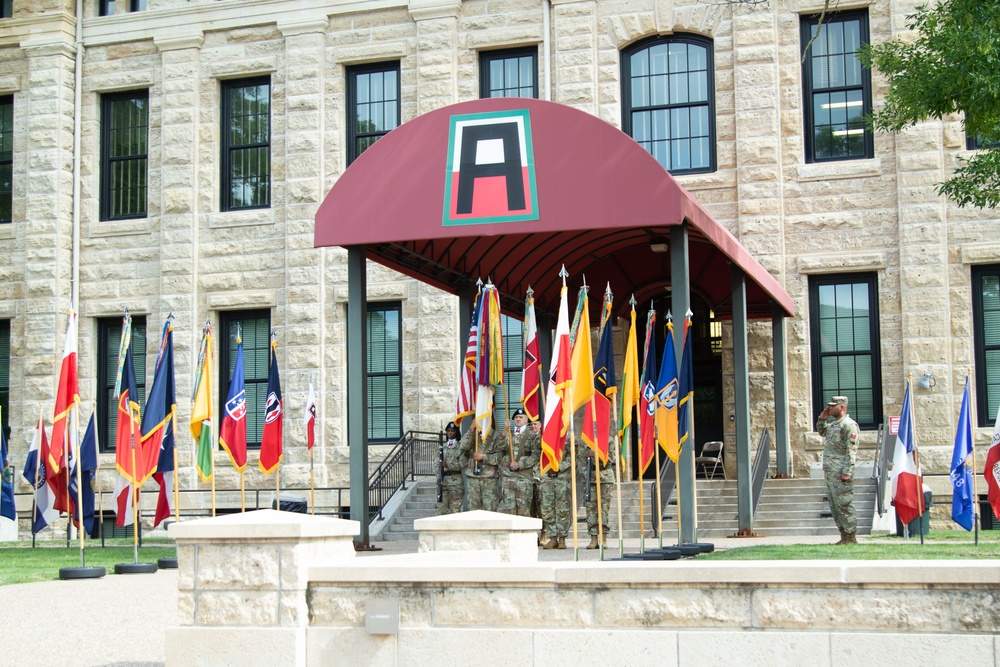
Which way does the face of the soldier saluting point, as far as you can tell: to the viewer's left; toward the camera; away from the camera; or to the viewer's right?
to the viewer's left

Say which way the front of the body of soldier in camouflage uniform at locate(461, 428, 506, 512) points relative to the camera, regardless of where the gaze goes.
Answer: toward the camera

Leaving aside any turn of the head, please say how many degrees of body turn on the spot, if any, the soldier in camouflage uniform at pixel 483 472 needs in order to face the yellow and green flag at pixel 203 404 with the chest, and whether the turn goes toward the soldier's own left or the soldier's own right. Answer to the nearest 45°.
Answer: approximately 90° to the soldier's own right

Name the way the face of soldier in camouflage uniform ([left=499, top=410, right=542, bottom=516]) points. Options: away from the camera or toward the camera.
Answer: toward the camera

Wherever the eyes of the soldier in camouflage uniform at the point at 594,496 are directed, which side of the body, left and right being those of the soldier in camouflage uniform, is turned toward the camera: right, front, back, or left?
front

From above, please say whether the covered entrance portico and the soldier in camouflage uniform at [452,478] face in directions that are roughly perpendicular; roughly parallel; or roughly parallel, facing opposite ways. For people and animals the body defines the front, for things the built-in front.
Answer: roughly parallel

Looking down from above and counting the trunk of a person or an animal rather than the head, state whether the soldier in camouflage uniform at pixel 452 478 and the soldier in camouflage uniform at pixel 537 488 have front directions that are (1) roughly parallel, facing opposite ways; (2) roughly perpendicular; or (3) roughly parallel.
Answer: roughly parallel

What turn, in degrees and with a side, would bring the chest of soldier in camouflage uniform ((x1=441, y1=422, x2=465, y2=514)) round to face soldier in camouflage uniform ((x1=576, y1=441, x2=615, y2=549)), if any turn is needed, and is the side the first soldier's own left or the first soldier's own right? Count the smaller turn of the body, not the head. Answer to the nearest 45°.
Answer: approximately 90° to the first soldier's own left

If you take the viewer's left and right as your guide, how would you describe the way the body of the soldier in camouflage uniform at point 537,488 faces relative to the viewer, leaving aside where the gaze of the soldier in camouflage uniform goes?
facing the viewer and to the left of the viewer

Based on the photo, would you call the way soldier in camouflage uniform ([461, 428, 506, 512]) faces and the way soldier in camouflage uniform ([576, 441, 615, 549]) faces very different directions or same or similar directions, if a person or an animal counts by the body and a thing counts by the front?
same or similar directions

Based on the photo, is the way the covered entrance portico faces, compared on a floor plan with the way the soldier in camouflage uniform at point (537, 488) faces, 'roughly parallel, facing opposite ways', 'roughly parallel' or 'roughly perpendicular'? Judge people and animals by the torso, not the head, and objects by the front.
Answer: roughly parallel

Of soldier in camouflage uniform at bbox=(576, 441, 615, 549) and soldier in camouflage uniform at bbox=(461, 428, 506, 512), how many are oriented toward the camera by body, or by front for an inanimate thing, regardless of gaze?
2

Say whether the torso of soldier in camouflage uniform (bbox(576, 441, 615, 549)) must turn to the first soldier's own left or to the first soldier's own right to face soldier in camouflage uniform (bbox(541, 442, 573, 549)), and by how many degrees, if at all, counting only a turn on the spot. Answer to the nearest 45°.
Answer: approximately 90° to the first soldier's own right

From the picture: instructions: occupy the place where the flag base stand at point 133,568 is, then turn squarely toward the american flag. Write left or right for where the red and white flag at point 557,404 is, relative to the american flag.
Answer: right
